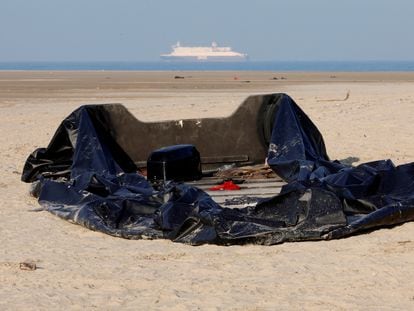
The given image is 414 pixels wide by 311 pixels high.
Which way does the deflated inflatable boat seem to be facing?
toward the camera
